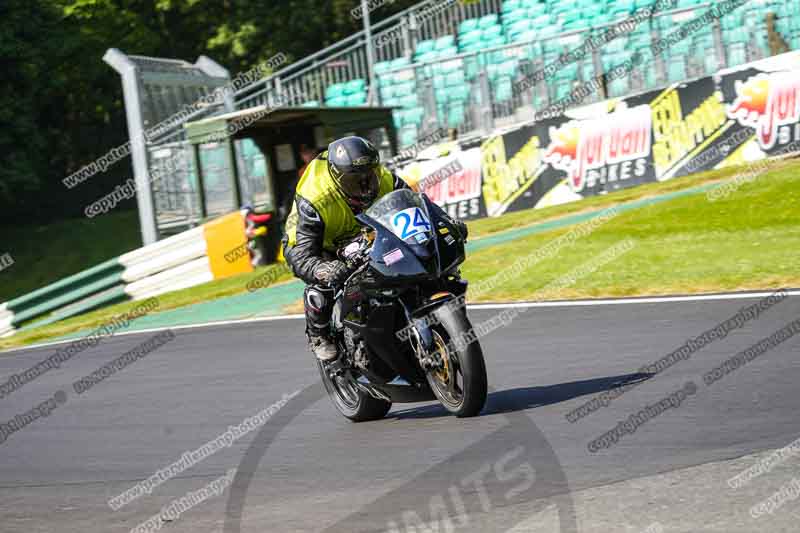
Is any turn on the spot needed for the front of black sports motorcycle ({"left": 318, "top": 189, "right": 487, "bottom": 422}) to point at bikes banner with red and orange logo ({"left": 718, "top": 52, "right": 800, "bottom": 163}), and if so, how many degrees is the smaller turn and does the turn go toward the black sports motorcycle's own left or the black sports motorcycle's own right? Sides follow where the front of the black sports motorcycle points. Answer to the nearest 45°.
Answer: approximately 90° to the black sports motorcycle's own left

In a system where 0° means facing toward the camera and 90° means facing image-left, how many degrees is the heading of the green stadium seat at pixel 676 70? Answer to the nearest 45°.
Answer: approximately 45°

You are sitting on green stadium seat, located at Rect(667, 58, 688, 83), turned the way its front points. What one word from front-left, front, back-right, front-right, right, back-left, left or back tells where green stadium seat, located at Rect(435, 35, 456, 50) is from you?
right

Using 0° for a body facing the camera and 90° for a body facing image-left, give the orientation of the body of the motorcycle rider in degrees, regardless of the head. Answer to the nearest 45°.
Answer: approximately 315°

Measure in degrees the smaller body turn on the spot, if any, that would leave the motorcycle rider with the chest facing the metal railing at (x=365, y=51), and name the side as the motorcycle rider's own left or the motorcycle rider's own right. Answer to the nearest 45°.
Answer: approximately 135° to the motorcycle rider's own left

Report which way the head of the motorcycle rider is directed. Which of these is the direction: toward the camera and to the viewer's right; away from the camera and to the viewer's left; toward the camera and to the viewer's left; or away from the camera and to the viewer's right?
toward the camera and to the viewer's right

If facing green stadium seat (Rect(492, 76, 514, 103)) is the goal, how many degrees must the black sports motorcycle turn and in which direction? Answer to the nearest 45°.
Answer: approximately 135° to its left

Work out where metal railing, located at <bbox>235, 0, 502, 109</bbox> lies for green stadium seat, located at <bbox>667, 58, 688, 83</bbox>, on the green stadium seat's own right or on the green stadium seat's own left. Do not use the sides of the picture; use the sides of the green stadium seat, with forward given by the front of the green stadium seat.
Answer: on the green stadium seat's own right

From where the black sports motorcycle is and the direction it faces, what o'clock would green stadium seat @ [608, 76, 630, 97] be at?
The green stadium seat is roughly at 8 o'clock from the black sports motorcycle.

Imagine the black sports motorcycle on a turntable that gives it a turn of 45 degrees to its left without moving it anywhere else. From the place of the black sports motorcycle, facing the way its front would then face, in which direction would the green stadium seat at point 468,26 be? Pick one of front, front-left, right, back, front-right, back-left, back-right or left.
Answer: left

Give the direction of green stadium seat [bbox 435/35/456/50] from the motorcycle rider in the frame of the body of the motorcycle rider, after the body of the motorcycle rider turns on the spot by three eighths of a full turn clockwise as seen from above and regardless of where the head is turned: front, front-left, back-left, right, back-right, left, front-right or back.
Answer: right

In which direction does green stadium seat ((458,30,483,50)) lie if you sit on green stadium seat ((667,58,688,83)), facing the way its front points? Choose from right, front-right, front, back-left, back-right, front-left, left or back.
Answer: right

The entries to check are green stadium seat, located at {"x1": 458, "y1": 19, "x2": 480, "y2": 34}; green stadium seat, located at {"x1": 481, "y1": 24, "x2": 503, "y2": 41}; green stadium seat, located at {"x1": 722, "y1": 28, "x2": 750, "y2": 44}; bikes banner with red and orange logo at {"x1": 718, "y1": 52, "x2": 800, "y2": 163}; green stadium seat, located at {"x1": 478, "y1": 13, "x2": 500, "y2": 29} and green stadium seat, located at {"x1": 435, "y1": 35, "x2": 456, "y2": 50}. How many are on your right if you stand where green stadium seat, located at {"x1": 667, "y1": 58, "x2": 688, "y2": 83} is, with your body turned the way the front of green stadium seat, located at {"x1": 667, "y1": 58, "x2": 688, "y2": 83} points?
4

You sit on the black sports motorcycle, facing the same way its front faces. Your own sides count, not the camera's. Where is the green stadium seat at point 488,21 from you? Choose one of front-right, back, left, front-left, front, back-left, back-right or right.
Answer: back-left

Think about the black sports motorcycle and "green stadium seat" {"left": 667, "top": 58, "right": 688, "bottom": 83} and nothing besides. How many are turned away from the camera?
0

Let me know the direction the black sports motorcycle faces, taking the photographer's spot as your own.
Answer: facing the viewer and to the right of the viewer

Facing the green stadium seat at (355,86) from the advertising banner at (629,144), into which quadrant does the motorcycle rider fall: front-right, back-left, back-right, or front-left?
back-left

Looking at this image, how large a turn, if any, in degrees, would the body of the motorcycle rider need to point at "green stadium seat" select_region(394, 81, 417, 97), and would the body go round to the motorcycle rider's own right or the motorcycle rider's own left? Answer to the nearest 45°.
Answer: approximately 135° to the motorcycle rider's own left
